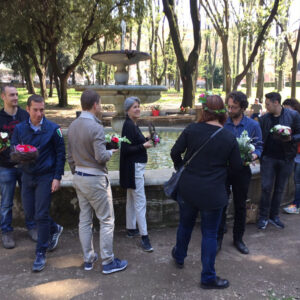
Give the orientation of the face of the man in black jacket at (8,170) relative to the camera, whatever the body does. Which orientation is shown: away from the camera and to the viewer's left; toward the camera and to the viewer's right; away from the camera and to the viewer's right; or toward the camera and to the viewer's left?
toward the camera and to the viewer's right

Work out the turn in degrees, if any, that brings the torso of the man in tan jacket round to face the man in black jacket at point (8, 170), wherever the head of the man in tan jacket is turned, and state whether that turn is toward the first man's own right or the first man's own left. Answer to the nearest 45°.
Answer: approximately 90° to the first man's own left

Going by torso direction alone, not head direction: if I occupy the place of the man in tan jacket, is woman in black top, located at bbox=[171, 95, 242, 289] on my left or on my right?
on my right

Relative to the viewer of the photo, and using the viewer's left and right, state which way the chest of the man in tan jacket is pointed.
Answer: facing away from the viewer and to the right of the viewer

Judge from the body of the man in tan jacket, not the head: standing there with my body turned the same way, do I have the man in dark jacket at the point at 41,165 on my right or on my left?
on my left

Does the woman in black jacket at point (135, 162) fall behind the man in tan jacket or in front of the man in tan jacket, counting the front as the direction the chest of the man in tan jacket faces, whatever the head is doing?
in front

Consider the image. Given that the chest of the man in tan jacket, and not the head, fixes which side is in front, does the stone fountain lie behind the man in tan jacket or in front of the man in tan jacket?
in front

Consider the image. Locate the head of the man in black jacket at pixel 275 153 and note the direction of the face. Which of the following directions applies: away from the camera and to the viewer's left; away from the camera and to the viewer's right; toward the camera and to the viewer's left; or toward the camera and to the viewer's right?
toward the camera and to the viewer's left
